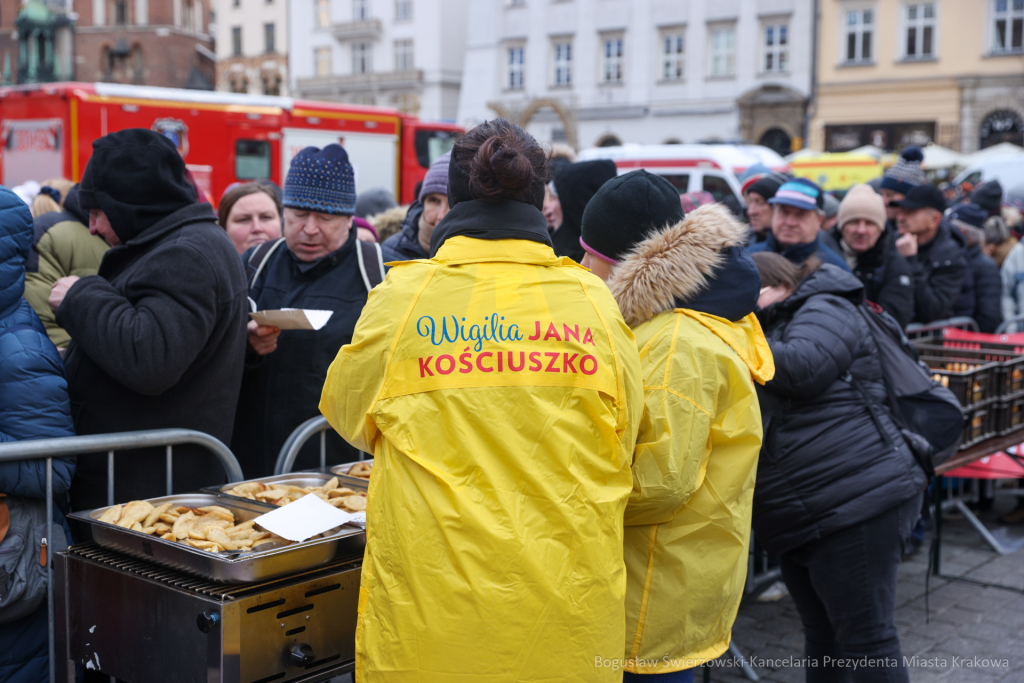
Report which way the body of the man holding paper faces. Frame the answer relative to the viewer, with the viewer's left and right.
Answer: facing the viewer

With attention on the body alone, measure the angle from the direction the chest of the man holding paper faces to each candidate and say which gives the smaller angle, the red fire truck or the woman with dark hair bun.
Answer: the woman with dark hair bun

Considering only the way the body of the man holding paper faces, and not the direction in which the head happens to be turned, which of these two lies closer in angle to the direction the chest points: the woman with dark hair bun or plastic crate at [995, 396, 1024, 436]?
the woman with dark hair bun

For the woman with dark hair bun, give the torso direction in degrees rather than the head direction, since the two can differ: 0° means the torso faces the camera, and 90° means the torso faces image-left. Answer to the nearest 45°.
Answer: approximately 180°

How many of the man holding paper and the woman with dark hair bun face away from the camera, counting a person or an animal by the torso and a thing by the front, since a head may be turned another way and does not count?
1

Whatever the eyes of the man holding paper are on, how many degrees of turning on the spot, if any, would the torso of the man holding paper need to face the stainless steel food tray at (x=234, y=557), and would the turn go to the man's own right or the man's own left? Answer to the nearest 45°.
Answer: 0° — they already face it

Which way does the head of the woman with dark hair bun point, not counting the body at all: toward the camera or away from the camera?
away from the camera

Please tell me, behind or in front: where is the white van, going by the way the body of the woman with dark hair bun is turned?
in front

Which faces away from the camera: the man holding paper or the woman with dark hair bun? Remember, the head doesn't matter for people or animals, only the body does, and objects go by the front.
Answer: the woman with dark hair bun

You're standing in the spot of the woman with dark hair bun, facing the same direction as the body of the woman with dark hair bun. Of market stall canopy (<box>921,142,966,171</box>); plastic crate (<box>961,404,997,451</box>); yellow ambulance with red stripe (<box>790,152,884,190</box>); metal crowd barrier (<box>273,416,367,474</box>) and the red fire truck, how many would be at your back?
0

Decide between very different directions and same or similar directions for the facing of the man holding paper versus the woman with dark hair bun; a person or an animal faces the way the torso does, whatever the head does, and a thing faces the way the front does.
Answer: very different directions

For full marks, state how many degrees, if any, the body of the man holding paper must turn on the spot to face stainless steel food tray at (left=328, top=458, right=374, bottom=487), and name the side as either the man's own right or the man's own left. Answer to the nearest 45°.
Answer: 0° — they already face it

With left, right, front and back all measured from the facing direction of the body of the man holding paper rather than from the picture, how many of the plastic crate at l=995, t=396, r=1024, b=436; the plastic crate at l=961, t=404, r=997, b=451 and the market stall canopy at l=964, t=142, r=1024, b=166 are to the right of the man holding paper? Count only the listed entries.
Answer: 0

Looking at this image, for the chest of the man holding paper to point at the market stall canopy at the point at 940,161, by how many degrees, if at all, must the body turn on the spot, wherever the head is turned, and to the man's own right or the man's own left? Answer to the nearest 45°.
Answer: approximately 135° to the man's own left

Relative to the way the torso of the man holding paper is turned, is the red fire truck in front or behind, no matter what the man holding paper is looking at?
behind
